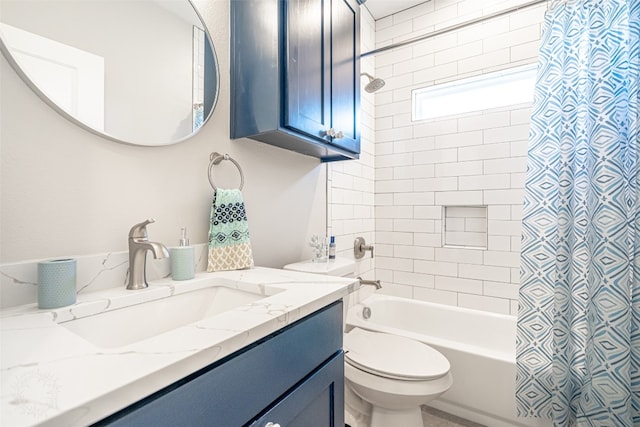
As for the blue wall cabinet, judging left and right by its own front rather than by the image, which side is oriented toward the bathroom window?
left

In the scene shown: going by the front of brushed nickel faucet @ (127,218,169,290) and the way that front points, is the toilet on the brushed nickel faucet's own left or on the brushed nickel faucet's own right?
on the brushed nickel faucet's own left

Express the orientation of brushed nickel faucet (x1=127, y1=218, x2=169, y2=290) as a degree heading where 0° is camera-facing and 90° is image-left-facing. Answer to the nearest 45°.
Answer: approximately 315°

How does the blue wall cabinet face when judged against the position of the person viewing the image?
facing the viewer and to the right of the viewer

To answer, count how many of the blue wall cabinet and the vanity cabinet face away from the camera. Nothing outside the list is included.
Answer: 0

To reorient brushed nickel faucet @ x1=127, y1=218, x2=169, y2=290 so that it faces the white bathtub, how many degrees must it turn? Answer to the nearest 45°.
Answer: approximately 45° to its left
